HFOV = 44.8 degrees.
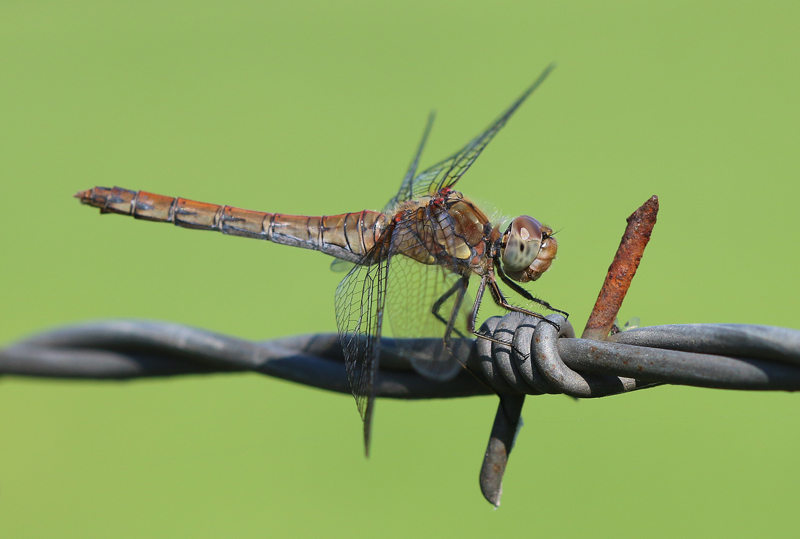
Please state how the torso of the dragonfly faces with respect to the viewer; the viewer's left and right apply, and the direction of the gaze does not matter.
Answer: facing to the right of the viewer
